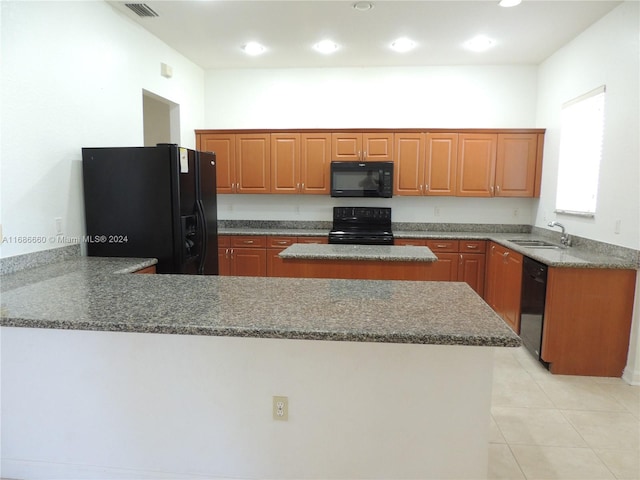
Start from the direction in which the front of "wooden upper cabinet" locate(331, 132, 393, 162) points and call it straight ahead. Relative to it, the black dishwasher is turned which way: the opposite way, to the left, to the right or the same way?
to the right

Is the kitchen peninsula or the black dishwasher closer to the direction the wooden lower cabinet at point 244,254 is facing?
the kitchen peninsula

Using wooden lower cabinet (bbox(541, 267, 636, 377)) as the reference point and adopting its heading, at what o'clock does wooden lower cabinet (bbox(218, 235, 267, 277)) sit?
wooden lower cabinet (bbox(218, 235, 267, 277)) is roughly at 12 o'clock from wooden lower cabinet (bbox(541, 267, 636, 377)).

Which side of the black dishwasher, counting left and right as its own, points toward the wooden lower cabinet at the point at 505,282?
right

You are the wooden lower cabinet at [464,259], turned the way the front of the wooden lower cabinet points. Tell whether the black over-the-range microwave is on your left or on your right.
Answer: on your right

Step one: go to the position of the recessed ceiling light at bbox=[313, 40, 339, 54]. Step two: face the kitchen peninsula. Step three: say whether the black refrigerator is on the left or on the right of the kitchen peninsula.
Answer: right

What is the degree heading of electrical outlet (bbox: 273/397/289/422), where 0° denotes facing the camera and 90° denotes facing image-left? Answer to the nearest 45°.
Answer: approximately 0°

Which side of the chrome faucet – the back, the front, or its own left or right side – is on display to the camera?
left
